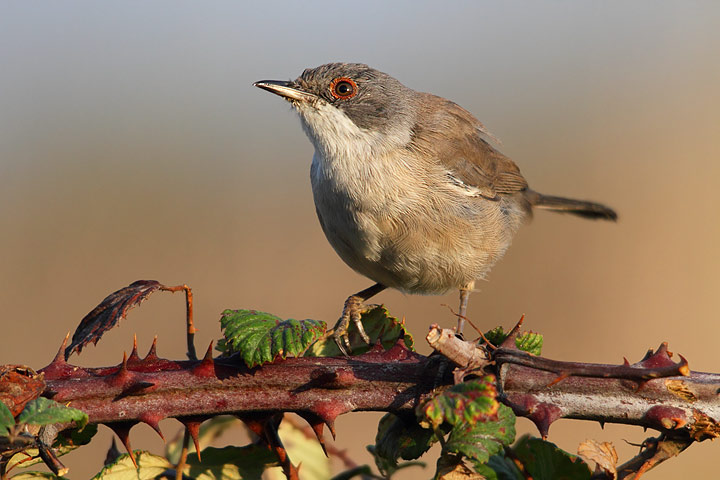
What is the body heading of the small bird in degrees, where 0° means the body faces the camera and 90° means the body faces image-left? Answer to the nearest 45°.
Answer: approximately 45°
